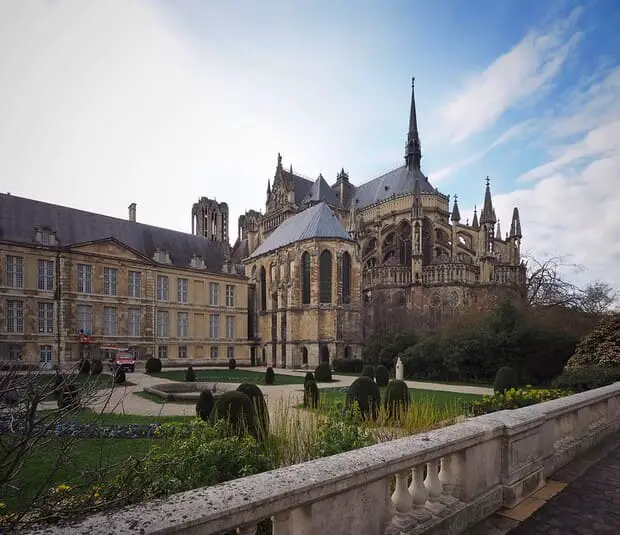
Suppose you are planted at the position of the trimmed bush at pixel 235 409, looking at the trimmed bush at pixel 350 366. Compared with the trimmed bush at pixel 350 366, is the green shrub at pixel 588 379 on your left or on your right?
right

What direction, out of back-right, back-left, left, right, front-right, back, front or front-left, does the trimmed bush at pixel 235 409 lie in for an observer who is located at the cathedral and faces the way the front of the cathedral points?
back-left

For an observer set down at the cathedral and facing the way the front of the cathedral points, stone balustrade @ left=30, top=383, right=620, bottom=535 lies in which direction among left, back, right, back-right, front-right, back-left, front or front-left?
back-left

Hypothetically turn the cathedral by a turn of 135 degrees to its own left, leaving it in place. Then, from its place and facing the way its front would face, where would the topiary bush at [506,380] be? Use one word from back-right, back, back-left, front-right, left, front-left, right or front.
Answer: front

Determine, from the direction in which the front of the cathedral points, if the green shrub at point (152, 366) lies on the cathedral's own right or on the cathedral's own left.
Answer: on the cathedral's own left

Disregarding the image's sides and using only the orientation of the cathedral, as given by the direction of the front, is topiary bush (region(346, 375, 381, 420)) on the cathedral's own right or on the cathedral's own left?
on the cathedral's own left

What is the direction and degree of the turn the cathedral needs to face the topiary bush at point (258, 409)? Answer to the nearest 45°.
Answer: approximately 135° to its left

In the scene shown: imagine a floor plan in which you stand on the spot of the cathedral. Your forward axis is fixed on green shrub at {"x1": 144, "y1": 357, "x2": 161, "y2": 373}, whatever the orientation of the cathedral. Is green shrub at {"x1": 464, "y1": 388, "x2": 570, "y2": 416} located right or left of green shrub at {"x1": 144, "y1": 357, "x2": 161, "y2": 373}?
left

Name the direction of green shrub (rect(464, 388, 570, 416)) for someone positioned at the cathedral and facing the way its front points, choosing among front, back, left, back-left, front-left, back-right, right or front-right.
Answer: back-left

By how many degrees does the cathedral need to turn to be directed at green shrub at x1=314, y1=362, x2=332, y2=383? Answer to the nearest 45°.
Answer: approximately 135° to its left

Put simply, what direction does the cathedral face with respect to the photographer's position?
facing away from the viewer and to the left of the viewer
